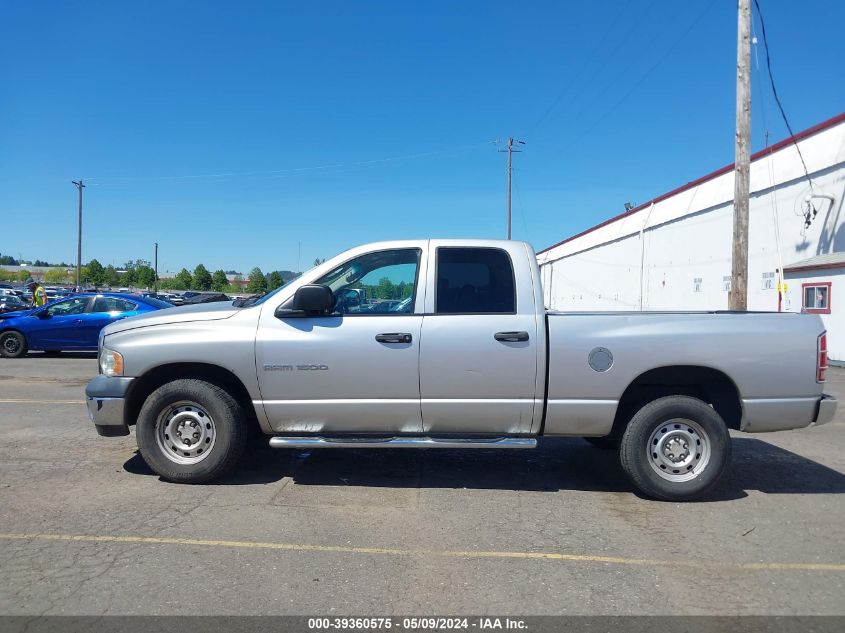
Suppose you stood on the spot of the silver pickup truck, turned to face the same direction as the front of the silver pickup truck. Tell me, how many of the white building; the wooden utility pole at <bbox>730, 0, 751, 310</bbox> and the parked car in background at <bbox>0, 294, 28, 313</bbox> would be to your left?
0

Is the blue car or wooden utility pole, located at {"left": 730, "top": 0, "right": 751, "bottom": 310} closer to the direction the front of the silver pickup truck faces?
the blue car

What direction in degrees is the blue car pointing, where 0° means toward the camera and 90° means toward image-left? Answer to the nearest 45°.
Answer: approximately 90°

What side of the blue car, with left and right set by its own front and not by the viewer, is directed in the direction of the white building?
back

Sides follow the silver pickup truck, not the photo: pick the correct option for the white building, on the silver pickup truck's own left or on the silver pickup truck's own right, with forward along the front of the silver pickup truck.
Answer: on the silver pickup truck's own right

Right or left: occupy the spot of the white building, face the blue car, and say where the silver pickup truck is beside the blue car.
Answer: left

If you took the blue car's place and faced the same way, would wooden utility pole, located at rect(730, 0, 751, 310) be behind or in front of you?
behind

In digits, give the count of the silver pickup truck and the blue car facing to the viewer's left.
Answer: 2

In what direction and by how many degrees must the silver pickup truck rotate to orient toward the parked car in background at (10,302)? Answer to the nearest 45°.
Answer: approximately 45° to its right

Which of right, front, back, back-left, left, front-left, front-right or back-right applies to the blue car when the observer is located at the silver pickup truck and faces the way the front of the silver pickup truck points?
front-right

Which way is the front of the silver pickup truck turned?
to the viewer's left

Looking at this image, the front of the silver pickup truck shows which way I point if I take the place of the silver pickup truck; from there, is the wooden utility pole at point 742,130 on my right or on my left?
on my right

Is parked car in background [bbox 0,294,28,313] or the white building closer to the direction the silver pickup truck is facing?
the parked car in background
